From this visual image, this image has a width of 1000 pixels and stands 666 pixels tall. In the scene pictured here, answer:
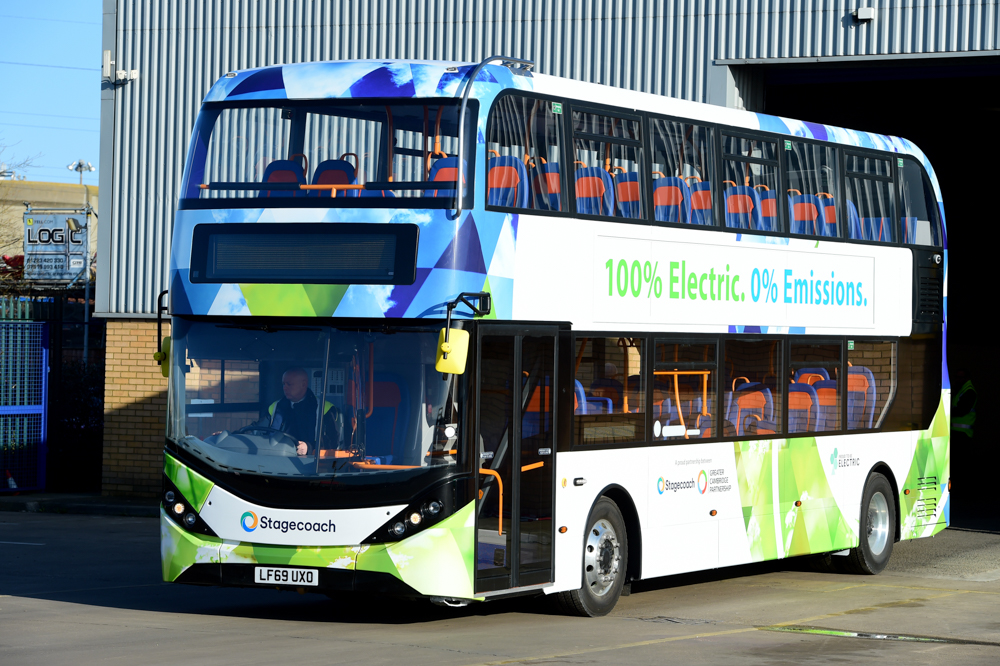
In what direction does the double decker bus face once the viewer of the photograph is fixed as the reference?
facing the viewer and to the left of the viewer

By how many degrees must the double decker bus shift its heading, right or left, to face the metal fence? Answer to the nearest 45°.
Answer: approximately 90° to its right

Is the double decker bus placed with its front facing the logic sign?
no

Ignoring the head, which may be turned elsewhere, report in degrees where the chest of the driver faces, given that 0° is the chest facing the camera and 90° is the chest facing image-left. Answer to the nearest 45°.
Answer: approximately 45°

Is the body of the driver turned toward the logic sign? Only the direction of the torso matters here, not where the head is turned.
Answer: no

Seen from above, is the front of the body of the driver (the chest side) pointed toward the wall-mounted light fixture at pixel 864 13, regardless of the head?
no
